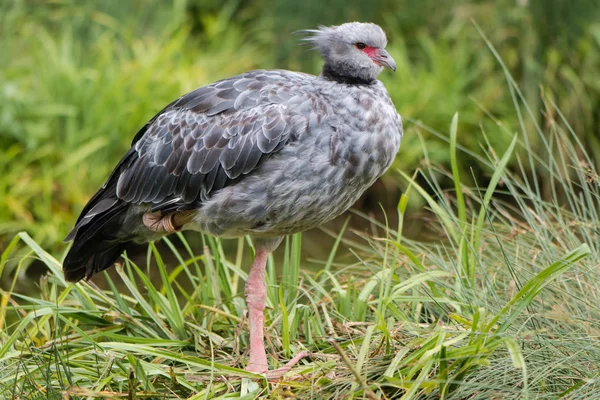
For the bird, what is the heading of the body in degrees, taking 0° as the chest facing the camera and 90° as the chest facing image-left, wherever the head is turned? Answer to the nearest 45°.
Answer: approximately 270°
